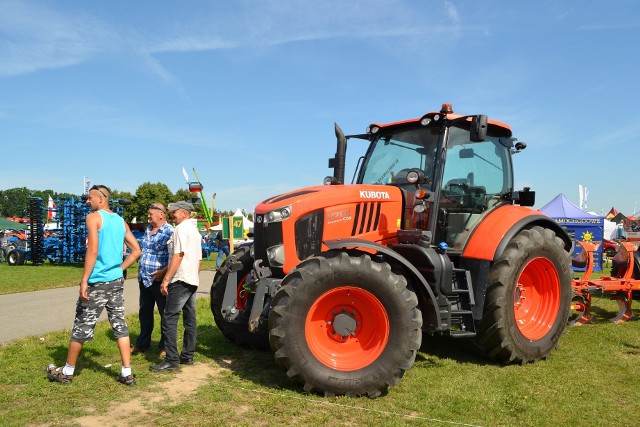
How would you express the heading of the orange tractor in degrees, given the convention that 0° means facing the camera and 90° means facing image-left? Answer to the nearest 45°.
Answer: approximately 45°

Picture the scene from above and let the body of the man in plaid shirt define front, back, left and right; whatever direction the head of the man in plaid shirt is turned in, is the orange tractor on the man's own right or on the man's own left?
on the man's own left

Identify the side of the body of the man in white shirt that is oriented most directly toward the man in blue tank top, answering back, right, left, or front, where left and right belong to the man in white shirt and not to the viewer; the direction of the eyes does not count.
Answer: front

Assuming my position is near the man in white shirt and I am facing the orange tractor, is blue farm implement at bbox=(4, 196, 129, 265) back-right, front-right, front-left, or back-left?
back-left

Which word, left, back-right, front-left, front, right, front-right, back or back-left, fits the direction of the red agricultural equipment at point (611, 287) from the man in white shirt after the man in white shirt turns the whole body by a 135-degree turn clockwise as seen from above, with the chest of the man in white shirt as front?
front-right

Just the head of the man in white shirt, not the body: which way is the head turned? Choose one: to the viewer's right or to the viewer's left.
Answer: to the viewer's left

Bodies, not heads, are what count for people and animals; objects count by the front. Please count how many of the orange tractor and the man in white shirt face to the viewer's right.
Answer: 0

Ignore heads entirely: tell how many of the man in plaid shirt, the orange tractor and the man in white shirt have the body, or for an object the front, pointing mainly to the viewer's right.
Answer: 0

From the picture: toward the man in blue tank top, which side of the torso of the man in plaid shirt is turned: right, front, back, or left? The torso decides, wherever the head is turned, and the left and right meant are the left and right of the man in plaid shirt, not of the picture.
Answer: front

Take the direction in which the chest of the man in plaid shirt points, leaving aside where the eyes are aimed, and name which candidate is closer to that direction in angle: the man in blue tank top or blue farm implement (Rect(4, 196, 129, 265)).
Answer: the man in blue tank top

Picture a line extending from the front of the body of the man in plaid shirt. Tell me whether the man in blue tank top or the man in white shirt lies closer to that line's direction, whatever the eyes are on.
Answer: the man in blue tank top

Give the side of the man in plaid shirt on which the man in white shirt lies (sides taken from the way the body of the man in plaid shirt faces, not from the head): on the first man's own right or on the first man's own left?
on the first man's own left

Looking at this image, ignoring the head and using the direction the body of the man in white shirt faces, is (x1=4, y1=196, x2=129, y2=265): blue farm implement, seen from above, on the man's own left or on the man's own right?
on the man's own right

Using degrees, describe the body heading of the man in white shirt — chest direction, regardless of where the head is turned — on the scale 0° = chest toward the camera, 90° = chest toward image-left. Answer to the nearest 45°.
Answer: approximately 90°

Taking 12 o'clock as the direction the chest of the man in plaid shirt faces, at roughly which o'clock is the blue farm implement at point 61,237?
The blue farm implement is roughly at 4 o'clock from the man in plaid shirt.

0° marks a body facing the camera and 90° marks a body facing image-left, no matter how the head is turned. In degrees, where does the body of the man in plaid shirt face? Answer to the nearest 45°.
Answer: approximately 45°
